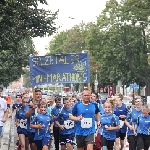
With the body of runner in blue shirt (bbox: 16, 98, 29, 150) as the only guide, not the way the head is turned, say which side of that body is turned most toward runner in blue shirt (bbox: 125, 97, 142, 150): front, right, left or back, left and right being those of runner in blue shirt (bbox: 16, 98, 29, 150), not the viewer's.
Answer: left

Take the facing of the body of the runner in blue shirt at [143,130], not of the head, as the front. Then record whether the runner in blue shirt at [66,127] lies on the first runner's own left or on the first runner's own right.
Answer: on the first runner's own right

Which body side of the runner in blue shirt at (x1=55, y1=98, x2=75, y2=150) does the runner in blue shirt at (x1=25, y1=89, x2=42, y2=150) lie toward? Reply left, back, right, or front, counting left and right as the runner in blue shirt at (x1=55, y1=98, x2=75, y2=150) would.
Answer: right

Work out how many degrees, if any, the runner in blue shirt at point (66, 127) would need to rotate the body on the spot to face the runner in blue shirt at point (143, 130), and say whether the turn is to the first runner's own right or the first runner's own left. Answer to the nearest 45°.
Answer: approximately 45° to the first runner's own left

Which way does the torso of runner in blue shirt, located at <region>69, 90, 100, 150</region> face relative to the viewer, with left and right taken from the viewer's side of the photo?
facing the viewer

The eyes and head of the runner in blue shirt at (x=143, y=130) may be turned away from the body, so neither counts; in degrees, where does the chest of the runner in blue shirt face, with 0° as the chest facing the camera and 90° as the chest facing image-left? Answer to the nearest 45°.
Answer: approximately 0°

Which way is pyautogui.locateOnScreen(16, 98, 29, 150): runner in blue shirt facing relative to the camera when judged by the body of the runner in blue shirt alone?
toward the camera
